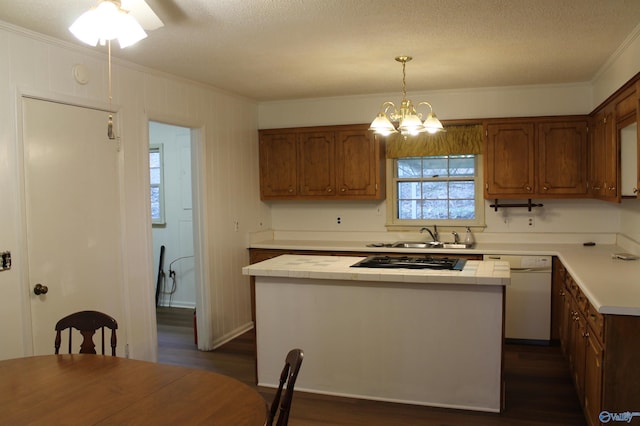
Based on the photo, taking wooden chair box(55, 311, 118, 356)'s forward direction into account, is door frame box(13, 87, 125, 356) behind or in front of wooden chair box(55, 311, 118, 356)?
behind

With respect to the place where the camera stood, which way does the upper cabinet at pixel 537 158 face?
facing the viewer

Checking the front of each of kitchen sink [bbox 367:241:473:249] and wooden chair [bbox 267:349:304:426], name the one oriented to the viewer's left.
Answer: the wooden chair

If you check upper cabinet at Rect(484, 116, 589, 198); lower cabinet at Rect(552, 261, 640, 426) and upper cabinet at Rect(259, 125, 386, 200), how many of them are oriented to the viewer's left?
1

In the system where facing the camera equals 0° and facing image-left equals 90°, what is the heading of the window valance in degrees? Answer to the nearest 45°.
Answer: approximately 0°

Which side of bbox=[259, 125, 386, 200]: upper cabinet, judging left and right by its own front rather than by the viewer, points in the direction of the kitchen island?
front

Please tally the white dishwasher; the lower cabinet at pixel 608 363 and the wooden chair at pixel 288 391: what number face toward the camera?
1

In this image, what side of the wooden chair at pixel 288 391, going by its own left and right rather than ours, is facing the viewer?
left

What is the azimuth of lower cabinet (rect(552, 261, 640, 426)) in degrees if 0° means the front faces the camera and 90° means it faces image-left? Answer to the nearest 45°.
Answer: approximately 90°

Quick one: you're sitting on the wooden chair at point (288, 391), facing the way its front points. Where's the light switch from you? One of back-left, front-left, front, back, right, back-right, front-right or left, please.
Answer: front-right

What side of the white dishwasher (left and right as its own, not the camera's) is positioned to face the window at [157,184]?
right

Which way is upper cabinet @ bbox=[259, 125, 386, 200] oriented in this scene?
toward the camera

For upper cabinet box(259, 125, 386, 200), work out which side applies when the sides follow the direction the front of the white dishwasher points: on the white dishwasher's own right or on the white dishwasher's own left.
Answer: on the white dishwasher's own right

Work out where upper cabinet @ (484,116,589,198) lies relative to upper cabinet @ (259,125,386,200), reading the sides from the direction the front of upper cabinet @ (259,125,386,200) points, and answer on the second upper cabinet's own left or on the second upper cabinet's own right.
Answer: on the second upper cabinet's own left

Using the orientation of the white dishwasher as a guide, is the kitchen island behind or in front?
in front

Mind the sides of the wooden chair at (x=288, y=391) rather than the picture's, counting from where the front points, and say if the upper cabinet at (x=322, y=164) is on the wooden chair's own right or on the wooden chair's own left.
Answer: on the wooden chair's own right

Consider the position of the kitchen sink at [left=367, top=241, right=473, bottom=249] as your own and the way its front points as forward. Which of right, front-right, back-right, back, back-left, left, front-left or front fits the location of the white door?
front-right

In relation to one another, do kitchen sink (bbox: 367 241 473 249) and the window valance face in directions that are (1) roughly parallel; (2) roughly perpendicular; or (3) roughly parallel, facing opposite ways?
roughly parallel

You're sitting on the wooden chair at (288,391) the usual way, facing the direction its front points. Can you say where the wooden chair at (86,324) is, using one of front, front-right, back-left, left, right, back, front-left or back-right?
front-right

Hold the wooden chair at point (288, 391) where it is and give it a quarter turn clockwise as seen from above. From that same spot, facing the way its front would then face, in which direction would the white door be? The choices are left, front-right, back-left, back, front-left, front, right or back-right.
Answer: front-left
